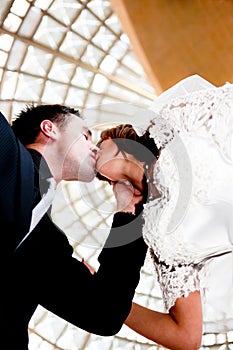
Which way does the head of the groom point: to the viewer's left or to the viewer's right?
to the viewer's right

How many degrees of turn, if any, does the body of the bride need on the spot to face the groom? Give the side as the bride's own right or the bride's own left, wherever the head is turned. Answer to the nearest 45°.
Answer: approximately 45° to the bride's own left

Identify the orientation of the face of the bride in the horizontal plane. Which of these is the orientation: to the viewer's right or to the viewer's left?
to the viewer's left

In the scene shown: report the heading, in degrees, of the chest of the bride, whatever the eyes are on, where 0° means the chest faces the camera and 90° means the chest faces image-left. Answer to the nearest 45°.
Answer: approximately 90°
